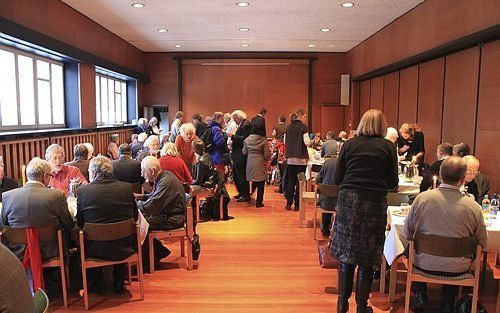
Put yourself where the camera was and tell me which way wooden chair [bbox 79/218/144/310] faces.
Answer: facing away from the viewer

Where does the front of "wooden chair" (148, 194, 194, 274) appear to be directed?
to the viewer's left

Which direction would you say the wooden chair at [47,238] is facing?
away from the camera

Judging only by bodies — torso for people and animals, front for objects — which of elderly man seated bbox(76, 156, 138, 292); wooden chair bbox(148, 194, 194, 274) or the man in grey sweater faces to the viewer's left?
the wooden chair

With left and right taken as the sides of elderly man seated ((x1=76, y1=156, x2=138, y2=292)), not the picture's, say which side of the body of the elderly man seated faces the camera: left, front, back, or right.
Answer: back

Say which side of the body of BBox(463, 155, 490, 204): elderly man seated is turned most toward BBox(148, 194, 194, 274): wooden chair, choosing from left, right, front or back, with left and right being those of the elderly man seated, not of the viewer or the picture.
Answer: front

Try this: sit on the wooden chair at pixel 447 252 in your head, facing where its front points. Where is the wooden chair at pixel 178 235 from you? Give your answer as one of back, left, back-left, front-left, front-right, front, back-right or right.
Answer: left

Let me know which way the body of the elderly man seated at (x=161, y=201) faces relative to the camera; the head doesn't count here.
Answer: to the viewer's left

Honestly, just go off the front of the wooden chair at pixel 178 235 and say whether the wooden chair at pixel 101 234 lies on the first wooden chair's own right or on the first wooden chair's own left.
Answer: on the first wooden chair's own left

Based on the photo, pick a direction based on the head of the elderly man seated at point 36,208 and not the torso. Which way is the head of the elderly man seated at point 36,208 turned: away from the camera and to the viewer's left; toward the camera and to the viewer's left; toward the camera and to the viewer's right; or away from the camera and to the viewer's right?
away from the camera and to the viewer's right

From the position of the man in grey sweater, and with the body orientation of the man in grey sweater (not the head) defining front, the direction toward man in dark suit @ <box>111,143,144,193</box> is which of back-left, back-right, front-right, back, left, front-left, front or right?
left

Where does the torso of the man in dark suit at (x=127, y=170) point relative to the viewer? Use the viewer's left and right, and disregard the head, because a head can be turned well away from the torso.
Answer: facing away from the viewer

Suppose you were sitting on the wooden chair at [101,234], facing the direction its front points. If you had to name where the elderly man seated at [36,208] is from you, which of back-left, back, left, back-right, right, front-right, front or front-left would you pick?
left

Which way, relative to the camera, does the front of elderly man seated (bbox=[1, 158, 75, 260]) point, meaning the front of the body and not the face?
away from the camera

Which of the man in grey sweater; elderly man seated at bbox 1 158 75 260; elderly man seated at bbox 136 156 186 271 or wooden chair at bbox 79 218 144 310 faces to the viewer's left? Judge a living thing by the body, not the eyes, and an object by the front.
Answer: elderly man seated at bbox 136 156 186 271

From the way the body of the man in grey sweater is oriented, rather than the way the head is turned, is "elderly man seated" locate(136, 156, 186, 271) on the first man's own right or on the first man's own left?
on the first man's own left

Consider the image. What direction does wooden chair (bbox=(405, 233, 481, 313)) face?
away from the camera
